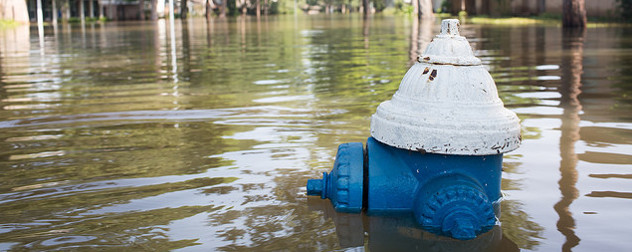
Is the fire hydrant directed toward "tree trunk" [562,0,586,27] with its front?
no
